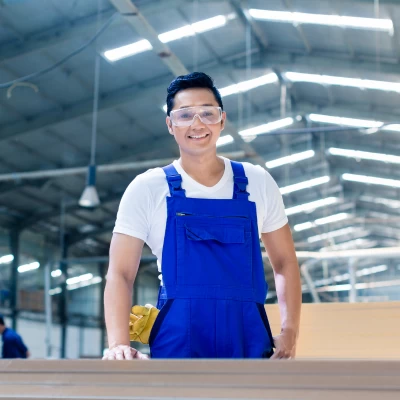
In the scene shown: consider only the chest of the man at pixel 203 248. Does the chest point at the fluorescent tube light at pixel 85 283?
no

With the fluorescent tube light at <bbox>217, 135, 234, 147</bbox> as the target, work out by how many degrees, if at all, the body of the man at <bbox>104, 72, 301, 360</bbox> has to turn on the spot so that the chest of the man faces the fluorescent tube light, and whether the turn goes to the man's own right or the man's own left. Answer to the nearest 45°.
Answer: approximately 180°

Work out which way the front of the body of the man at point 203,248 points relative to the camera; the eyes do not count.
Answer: toward the camera

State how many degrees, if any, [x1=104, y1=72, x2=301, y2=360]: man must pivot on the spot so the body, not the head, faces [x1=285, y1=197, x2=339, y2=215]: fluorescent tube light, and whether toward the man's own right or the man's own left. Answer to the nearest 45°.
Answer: approximately 180°

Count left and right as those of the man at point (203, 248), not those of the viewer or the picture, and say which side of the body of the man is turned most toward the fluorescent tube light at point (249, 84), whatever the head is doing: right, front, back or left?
back

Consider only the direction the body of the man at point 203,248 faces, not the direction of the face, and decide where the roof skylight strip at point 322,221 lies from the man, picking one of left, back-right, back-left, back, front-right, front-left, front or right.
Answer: back

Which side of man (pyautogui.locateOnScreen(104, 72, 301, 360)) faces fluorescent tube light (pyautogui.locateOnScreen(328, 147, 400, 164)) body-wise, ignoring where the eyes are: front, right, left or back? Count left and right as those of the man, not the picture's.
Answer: back

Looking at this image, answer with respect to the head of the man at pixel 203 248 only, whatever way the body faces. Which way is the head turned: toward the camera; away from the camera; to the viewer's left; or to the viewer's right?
toward the camera

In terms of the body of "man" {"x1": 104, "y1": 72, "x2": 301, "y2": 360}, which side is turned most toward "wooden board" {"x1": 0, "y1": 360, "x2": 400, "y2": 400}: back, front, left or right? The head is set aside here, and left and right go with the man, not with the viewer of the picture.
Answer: front

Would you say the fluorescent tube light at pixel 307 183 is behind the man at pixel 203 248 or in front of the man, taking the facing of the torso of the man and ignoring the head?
behind

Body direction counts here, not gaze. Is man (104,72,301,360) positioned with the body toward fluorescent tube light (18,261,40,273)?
no

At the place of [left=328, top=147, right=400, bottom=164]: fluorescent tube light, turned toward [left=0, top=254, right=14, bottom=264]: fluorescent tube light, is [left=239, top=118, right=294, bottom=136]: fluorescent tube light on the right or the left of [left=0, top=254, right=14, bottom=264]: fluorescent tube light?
left

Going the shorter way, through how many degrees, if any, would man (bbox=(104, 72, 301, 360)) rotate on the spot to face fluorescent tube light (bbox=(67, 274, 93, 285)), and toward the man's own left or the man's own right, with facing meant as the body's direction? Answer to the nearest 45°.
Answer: approximately 180°

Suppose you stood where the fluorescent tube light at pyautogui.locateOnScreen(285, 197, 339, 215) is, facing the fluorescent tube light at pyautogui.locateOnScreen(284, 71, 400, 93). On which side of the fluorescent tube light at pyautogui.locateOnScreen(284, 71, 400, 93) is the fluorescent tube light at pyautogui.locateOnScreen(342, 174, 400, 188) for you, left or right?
left

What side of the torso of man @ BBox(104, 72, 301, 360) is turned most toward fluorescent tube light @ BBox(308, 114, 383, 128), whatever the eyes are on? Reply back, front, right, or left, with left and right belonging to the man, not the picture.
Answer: back

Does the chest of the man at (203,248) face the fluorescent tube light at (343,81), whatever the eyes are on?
no
